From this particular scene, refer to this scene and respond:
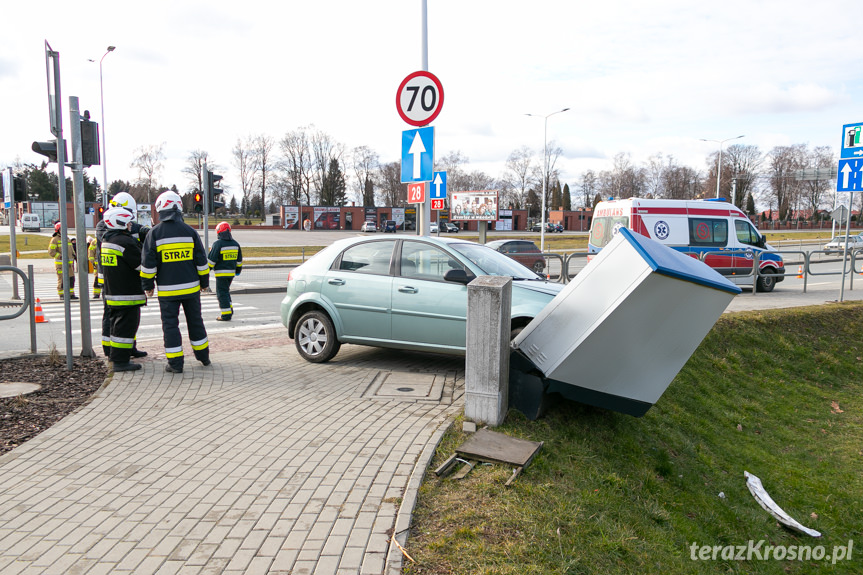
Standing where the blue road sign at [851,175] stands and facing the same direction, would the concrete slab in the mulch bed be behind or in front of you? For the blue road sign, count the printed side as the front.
in front

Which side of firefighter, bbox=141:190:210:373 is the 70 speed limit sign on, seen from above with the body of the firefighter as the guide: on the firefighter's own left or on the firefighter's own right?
on the firefighter's own right

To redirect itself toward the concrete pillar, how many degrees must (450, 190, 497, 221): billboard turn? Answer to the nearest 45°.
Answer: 0° — it already faces it

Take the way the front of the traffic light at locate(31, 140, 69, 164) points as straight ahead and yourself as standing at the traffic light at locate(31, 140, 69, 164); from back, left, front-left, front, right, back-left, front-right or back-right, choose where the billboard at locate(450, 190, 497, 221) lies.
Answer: back-right

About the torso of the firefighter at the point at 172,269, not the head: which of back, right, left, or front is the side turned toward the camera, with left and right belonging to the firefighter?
back

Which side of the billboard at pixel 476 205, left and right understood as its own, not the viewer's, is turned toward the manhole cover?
front

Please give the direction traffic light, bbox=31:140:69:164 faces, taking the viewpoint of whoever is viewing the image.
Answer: facing to the left of the viewer

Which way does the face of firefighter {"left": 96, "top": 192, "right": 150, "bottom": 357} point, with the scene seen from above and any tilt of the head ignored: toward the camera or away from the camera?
away from the camera

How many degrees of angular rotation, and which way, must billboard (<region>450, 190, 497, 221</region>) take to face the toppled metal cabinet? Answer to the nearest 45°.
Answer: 0° — it already faces it
